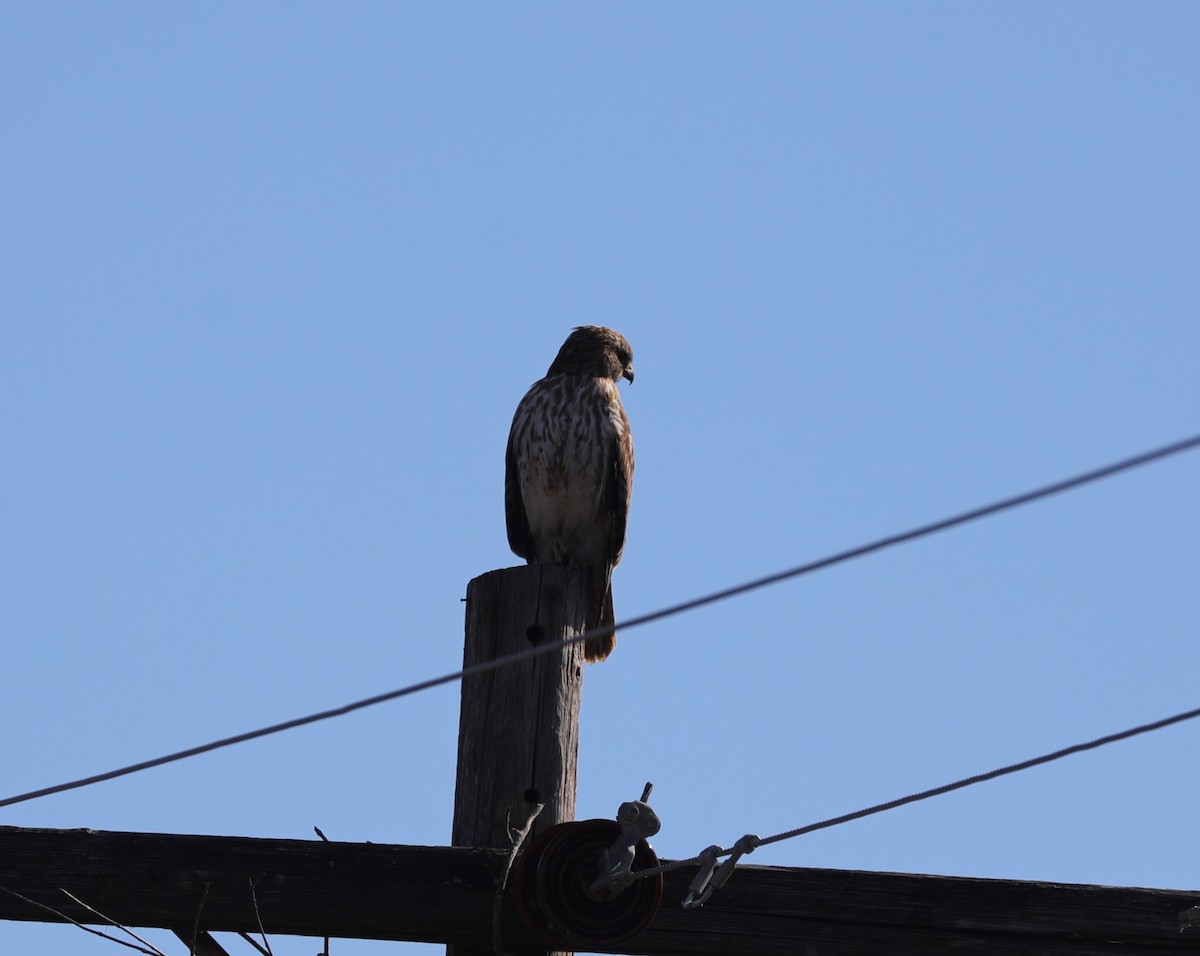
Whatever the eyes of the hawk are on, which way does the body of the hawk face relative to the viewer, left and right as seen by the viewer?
facing the viewer
